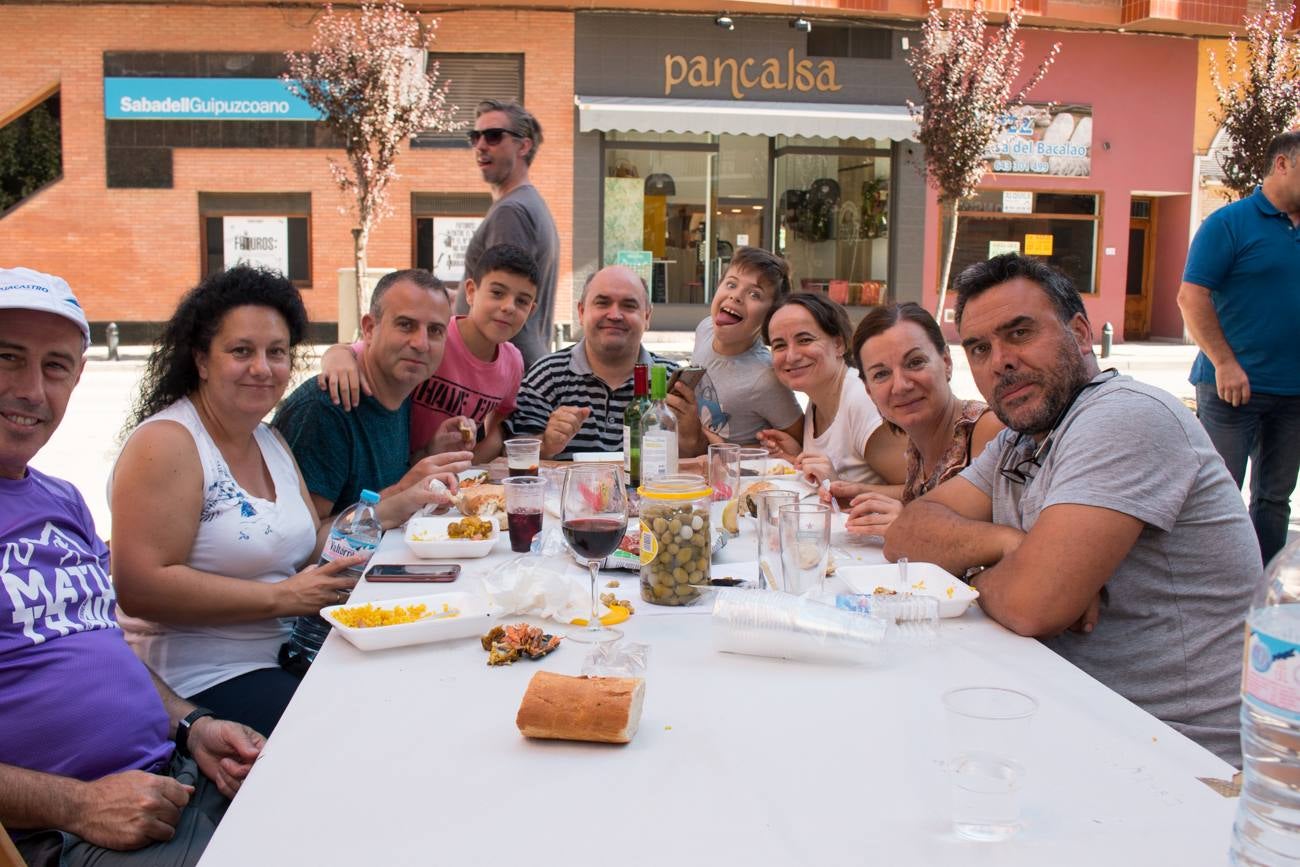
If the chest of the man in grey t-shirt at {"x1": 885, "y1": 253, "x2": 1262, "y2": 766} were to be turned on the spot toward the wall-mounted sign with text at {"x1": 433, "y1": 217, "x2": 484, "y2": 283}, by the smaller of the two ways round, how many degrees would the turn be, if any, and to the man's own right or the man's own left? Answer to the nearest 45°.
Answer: approximately 90° to the man's own right

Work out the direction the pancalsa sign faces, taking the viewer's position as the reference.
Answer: facing the viewer

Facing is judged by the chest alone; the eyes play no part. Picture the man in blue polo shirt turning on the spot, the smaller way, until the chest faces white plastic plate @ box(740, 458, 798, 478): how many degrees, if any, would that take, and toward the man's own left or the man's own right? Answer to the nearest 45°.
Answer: approximately 90° to the man's own right

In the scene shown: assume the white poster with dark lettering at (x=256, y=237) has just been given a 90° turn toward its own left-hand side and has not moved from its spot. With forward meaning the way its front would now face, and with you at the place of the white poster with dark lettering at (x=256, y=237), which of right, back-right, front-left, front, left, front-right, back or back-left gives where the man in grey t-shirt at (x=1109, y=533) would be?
right

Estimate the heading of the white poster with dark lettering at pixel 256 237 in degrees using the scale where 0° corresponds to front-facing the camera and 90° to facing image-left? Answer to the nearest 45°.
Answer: approximately 0°

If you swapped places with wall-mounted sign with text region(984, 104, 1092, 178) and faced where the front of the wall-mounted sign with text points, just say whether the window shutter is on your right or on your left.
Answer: on your right

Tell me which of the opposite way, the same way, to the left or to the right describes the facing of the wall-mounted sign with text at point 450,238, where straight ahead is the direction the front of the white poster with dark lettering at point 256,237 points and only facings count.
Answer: the same way

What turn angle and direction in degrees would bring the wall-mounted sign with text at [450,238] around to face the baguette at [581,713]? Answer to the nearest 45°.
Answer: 0° — it already faces it

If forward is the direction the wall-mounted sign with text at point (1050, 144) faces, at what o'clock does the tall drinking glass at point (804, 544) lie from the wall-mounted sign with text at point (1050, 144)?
The tall drinking glass is roughly at 12 o'clock from the wall-mounted sign with text.

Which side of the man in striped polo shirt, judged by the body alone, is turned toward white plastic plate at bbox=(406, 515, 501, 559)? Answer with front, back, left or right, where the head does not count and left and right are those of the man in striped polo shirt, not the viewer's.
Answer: front

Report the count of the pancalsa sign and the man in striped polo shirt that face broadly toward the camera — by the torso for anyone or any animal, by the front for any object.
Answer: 2

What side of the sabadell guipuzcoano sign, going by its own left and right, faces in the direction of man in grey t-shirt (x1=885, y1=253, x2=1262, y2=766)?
front

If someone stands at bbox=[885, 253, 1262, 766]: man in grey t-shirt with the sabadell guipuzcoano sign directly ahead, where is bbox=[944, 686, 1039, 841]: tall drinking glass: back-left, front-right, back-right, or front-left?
back-left

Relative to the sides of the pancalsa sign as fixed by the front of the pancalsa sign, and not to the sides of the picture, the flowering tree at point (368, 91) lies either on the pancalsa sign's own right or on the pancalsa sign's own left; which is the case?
on the pancalsa sign's own right

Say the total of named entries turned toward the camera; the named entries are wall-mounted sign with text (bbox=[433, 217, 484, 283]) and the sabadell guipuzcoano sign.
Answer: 2

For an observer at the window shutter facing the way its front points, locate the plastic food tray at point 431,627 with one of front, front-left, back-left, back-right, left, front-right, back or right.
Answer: front

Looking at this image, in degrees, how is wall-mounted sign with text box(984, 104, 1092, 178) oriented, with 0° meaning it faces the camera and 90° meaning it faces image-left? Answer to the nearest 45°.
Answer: approximately 0°

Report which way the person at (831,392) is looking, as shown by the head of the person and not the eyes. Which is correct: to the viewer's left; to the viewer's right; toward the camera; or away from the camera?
toward the camera

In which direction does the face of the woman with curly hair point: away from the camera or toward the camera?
toward the camera

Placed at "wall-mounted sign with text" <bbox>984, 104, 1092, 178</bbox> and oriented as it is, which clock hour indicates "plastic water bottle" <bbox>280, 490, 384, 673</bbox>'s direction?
The plastic water bottle is roughly at 12 o'clock from the wall-mounted sign with text.
